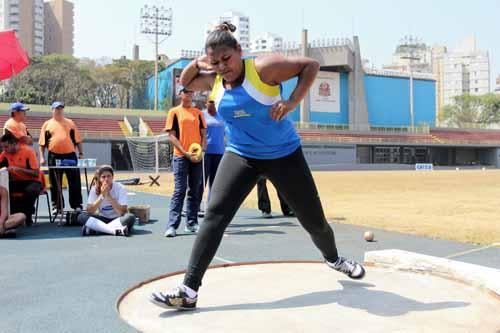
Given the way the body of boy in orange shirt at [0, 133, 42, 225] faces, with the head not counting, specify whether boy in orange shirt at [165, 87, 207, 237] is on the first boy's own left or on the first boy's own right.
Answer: on the first boy's own left

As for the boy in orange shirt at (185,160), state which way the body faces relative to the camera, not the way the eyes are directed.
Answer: toward the camera

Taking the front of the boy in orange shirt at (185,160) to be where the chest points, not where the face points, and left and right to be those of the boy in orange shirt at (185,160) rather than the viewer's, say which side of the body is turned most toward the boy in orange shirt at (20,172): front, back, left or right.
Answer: right

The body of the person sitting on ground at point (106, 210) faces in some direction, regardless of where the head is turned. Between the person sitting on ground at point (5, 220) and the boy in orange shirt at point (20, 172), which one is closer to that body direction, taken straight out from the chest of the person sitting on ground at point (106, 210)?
the person sitting on ground

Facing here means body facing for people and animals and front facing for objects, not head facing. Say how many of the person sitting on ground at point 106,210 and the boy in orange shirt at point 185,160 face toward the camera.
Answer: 2

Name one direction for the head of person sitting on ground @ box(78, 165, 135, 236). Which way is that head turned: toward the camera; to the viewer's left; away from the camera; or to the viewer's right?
toward the camera

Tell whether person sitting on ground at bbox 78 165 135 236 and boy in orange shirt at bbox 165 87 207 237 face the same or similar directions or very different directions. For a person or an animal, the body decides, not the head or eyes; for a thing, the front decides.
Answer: same or similar directions

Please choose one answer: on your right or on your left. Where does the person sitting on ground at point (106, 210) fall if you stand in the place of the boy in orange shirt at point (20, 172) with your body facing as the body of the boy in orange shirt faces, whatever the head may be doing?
on your left

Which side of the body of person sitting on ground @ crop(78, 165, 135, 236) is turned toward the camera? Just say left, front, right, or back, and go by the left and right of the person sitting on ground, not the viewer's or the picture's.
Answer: front

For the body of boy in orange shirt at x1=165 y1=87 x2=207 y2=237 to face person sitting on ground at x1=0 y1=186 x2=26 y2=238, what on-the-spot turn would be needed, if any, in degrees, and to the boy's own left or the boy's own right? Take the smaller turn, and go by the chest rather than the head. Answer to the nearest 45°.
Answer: approximately 90° to the boy's own right

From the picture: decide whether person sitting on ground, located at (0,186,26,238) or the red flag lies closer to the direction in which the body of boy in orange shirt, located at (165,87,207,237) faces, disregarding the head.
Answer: the person sitting on ground
